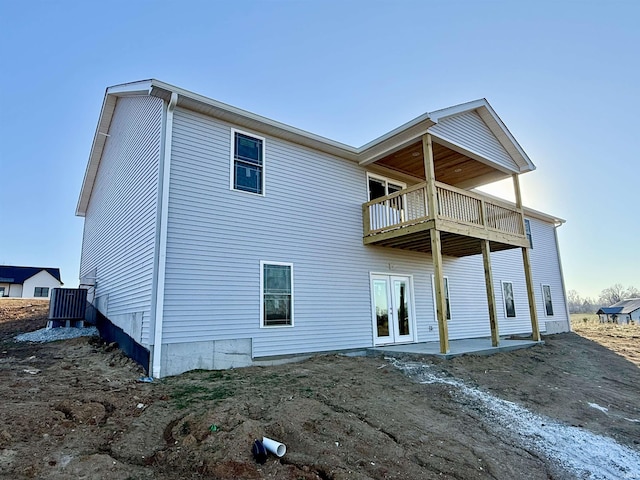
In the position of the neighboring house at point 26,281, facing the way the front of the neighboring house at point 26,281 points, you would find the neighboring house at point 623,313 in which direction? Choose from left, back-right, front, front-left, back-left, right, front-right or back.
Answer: front-left

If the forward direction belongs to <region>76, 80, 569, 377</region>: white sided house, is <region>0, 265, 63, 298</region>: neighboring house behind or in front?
in front

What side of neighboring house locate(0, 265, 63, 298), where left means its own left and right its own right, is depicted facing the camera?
front

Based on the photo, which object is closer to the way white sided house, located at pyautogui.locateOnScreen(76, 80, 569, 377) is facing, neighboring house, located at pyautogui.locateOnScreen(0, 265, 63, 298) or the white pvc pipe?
the white pvc pipe

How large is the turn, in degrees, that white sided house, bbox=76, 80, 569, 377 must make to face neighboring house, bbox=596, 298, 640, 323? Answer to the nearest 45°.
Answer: approximately 90° to its right

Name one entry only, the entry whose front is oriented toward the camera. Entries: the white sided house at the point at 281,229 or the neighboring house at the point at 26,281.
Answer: the neighboring house

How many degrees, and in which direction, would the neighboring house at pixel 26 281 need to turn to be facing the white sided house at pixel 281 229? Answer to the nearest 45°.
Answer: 0° — it already faces it

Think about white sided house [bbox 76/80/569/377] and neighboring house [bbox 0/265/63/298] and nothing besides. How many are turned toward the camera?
1

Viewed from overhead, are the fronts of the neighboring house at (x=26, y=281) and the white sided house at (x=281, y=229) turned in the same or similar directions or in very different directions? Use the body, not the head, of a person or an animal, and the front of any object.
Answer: very different directions

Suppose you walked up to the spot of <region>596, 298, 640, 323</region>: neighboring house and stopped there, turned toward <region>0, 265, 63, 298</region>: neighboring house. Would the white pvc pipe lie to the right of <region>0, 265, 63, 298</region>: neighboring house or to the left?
left
